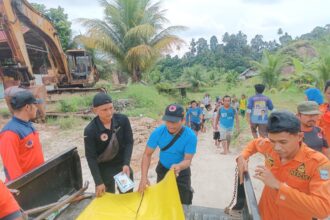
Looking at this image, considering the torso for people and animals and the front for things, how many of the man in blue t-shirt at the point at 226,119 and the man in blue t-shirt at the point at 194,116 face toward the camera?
2

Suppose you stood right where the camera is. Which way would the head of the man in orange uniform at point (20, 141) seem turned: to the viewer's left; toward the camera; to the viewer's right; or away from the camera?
to the viewer's right

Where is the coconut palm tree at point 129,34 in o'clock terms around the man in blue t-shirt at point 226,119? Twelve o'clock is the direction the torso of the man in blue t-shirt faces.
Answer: The coconut palm tree is roughly at 5 o'clock from the man in blue t-shirt.

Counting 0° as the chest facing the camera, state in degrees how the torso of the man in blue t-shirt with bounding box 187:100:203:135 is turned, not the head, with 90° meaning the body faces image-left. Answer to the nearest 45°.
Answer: approximately 0°

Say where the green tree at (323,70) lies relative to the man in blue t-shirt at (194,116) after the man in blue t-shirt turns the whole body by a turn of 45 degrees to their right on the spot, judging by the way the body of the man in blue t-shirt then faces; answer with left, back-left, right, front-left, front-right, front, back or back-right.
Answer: back

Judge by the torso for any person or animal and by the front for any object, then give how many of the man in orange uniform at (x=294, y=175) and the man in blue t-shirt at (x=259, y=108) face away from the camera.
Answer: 1

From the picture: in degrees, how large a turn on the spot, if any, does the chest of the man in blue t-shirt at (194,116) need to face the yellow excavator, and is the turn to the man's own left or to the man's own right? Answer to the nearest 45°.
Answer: approximately 90° to the man's own right

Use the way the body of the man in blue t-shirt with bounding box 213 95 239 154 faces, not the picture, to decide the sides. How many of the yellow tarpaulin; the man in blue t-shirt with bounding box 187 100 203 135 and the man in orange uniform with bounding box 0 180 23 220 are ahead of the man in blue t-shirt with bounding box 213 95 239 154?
2

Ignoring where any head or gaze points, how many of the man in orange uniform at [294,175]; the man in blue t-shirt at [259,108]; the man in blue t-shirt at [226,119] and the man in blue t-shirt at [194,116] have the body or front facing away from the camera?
1
